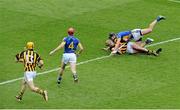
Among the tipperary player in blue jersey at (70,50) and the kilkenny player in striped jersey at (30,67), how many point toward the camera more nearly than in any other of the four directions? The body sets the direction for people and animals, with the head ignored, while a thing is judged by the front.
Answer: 0

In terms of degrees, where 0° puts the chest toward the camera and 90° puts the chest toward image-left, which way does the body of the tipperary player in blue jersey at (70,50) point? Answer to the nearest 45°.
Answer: approximately 180°

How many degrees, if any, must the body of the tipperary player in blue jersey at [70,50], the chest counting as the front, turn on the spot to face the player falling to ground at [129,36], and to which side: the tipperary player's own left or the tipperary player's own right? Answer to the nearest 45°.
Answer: approximately 45° to the tipperary player's own right
